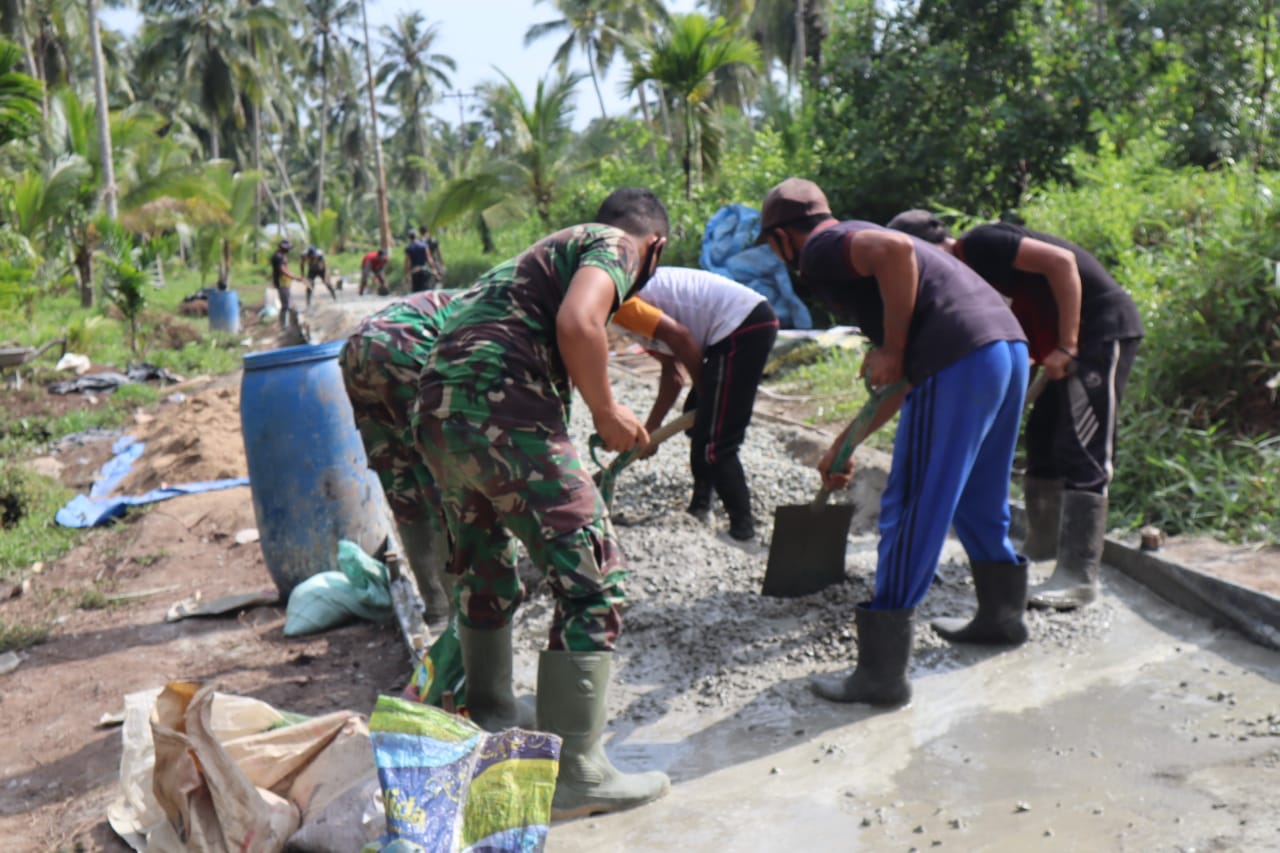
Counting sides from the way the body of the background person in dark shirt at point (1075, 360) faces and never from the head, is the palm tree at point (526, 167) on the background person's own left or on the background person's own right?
on the background person's own right

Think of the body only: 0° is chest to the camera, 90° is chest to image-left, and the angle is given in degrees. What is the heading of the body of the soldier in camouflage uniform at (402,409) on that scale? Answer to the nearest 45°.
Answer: approximately 270°

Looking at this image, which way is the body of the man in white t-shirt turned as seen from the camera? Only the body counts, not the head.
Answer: to the viewer's left

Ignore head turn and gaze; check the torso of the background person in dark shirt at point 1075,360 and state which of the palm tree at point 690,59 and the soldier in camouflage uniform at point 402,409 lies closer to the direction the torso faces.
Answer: the soldier in camouflage uniform

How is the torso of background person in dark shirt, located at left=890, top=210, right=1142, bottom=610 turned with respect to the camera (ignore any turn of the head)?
to the viewer's left

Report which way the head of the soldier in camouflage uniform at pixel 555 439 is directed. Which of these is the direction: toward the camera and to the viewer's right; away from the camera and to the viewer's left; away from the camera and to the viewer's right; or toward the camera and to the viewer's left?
away from the camera and to the viewer's right

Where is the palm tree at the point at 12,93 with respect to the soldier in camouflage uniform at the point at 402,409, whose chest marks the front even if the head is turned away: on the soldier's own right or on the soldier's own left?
on the soldier's own left
